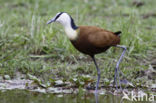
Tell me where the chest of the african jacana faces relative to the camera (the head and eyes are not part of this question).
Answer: to the viewer's left
